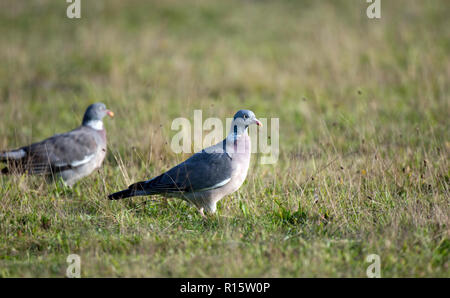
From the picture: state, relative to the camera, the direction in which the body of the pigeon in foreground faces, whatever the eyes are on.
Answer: to the viewer's right

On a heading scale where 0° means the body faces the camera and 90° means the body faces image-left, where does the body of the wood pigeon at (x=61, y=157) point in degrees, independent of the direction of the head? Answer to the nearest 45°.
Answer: approximately 270°

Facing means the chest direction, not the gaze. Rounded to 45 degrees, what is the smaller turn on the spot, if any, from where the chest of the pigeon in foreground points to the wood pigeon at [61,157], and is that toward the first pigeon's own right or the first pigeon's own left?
approximately 135° to the first pigeon's own left

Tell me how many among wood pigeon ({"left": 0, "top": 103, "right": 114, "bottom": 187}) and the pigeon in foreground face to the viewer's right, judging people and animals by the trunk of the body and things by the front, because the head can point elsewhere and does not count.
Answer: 2

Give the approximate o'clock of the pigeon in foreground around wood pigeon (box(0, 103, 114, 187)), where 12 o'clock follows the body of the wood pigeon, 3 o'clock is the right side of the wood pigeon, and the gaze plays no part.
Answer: The pigeon in foreground is roughly at 2 o'clock from the wood pigeon.
